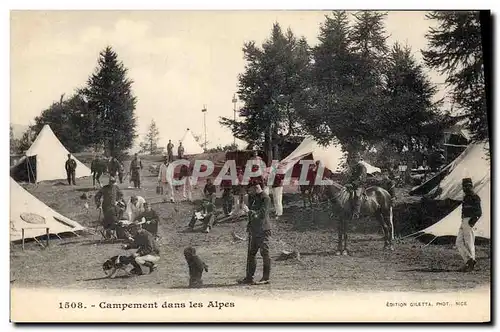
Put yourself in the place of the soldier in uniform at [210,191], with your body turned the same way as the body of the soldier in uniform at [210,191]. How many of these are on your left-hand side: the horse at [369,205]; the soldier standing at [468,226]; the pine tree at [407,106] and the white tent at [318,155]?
4

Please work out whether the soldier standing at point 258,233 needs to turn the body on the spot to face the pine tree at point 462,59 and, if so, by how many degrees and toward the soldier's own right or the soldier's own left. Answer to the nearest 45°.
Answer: approximately 180°

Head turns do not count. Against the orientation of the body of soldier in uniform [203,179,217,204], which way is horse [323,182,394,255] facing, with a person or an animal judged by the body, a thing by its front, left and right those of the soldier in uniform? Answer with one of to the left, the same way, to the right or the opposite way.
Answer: to the right

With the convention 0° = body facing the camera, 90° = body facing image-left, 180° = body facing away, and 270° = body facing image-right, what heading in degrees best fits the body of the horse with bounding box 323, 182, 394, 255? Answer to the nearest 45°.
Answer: approximately 90°

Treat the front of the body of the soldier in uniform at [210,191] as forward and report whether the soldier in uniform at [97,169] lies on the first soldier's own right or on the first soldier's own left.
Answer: on the first soldier's own right

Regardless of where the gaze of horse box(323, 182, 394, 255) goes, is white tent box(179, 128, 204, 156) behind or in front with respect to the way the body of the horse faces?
in front

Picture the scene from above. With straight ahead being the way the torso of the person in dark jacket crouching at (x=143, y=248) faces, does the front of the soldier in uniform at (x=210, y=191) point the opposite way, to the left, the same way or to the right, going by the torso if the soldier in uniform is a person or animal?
to the left

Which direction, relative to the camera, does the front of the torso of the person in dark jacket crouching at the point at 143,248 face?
to the viewer's left
